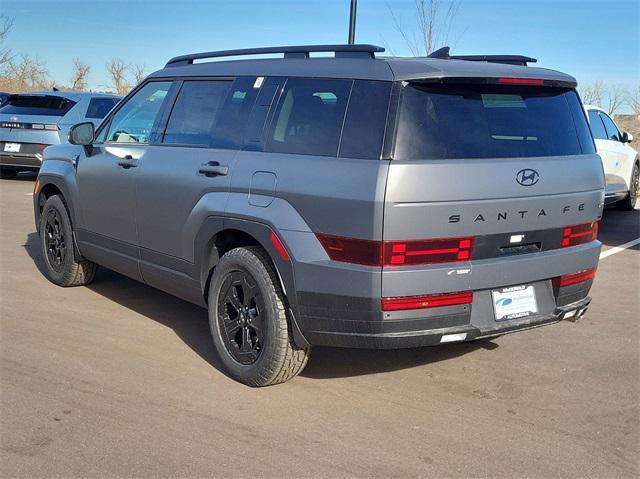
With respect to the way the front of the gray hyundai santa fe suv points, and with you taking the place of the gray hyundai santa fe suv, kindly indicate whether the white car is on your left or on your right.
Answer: on your right

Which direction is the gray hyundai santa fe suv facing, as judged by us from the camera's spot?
facing away from the viewer and to the left of the viewer

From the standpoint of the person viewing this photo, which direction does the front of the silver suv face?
facing away from the viewer and to the right of the viewer

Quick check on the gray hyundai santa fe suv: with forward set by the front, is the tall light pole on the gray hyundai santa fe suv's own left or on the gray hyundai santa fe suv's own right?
on the gray hyundai santa fe suv's own right

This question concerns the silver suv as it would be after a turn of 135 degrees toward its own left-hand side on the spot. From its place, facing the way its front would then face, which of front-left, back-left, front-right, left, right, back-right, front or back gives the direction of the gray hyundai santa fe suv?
left
